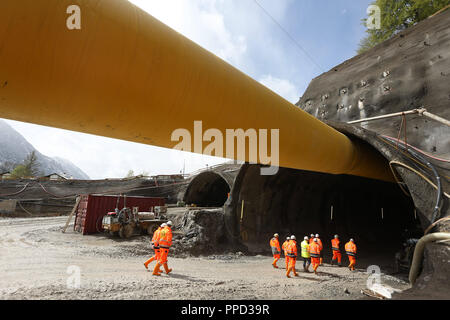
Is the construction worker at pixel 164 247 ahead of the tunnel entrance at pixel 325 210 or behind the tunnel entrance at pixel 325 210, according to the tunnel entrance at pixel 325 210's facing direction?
ahead

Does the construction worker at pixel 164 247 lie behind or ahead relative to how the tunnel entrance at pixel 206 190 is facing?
ahead

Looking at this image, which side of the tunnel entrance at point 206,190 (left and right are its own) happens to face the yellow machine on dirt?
front

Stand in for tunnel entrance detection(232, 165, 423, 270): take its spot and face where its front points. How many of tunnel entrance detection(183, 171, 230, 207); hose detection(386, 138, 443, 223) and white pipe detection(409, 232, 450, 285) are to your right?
1

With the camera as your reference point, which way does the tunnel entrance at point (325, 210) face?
facing the viewer and to the left of the viewer

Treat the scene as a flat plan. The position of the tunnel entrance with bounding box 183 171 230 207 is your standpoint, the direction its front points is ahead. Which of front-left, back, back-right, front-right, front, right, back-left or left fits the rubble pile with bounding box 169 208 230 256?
front

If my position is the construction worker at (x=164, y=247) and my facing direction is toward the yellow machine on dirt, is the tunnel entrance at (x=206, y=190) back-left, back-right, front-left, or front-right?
front-right

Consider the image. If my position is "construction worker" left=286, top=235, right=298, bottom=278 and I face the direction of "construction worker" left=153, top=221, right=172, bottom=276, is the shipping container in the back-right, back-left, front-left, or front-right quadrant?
front-right

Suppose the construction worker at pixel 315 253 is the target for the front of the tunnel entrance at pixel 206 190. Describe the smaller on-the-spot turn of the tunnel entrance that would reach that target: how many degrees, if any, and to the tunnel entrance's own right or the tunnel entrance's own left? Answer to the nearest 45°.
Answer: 0° — it already faces them

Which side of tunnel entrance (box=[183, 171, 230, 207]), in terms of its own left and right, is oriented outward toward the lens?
front

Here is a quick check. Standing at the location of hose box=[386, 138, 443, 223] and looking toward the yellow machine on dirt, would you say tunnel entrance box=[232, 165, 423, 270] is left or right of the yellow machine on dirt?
right

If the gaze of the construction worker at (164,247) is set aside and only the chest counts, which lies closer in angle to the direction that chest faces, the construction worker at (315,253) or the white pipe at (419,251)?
the construction worker
